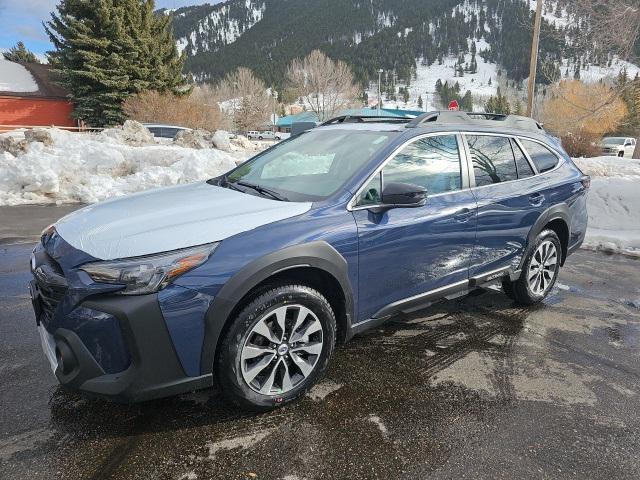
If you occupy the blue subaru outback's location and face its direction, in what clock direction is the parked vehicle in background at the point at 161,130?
The parked vehicle in background is roughly at 4 o'clock from the blue subaru outback.

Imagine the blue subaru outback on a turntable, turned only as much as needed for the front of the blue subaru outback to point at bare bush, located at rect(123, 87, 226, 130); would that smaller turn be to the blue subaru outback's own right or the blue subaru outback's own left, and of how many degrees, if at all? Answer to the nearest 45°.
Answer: approximately 135° to the blue subaru outback's own right

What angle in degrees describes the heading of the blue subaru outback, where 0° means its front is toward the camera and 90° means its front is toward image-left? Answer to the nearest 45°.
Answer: approximately 45°

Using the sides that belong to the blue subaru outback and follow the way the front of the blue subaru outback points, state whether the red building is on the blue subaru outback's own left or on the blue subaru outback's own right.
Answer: on the blue subaru outback's own right

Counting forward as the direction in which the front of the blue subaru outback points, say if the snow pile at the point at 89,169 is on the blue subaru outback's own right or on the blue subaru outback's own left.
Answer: on the blue subaru outback's own right

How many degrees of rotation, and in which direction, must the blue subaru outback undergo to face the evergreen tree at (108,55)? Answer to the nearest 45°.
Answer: approximately 135° to its right
